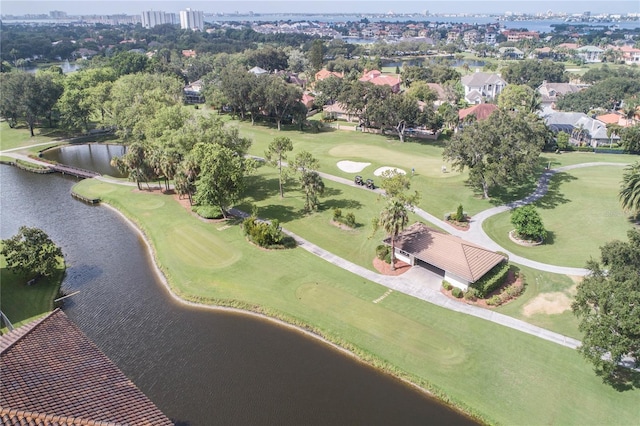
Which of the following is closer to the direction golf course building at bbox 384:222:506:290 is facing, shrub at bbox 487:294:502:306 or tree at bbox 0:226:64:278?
the tree

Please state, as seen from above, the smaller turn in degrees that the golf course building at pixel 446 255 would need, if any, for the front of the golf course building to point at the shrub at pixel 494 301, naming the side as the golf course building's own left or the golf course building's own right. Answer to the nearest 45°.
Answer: approximately 90° to the golf course building's own left

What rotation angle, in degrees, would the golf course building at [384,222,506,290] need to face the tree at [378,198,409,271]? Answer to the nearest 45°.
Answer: approximately 45° to its right

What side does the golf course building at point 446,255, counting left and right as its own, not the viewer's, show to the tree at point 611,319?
left

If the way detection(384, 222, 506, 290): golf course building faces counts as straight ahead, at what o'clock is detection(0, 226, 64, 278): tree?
The tree is roughly at 1 o'clock from the golf course building.

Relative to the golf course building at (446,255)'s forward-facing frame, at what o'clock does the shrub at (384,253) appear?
The shrub is roughly at 2 o'clock from the golf course building.

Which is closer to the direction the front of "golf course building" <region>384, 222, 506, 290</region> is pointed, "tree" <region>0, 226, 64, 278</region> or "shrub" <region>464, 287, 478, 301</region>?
the tree

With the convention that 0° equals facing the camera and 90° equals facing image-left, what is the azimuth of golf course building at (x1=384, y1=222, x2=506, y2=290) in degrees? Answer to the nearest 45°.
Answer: approximately 45°

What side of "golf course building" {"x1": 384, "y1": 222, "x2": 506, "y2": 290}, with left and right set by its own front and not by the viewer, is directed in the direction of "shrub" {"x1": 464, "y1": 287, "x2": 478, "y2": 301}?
left
